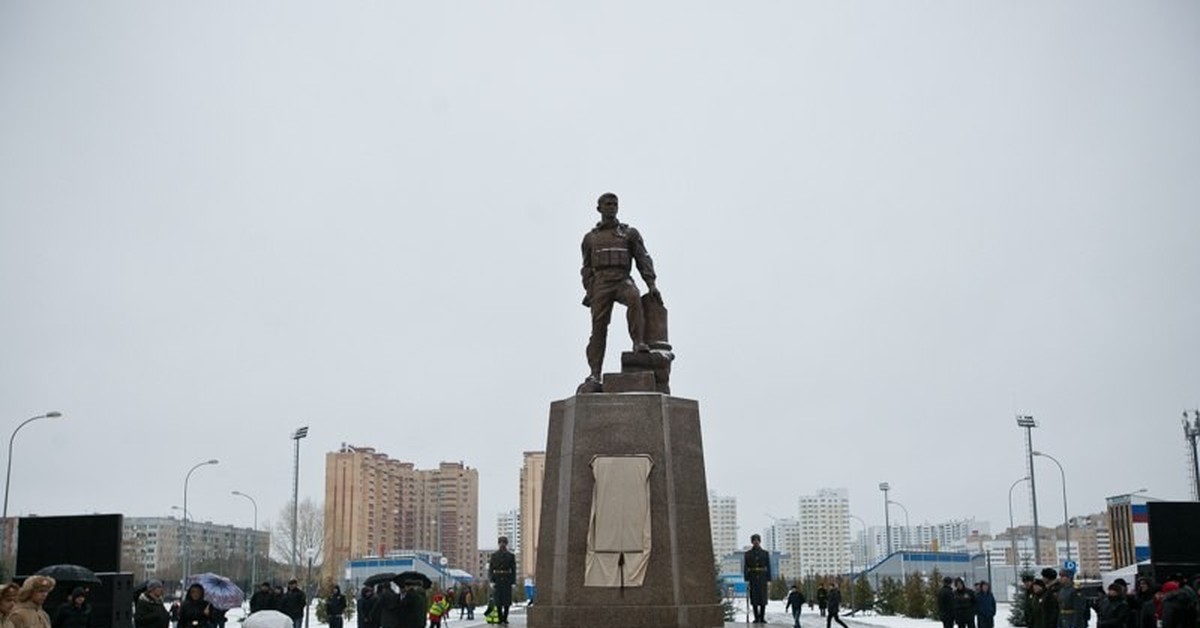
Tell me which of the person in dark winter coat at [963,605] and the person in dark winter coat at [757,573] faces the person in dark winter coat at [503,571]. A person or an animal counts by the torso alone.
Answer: the person in dark winter coat at [963,605]

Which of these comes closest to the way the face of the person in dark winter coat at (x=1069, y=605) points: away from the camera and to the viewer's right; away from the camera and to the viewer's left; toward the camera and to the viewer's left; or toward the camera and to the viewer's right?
toward the camera and to the viewer's left

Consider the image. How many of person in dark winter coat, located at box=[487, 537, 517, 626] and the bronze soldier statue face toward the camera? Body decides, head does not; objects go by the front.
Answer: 2

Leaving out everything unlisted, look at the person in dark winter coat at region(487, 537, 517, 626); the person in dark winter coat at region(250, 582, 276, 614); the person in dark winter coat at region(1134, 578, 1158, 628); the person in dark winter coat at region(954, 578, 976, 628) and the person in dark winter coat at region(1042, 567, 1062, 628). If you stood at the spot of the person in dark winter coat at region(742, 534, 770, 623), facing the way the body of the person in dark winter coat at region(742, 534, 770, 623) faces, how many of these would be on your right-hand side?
2

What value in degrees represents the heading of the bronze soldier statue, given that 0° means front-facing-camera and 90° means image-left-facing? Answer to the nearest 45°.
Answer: approximately 0°

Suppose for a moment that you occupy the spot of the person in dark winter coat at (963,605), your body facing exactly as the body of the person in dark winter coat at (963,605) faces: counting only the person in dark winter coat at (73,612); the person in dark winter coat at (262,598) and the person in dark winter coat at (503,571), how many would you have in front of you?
3

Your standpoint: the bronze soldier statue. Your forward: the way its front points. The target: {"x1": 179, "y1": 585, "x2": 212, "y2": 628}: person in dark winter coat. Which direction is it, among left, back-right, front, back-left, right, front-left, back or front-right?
right

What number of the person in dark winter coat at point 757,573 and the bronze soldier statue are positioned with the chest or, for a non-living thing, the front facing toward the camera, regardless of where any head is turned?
2

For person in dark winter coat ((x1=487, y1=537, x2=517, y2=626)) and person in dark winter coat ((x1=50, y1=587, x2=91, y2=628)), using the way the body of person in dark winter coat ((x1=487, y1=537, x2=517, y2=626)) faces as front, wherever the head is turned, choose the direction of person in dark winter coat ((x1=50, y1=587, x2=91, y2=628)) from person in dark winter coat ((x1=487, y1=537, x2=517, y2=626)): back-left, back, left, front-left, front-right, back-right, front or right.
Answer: front-right

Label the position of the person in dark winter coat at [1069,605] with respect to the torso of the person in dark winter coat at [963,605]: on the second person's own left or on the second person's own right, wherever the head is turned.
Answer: on the second person's own left
